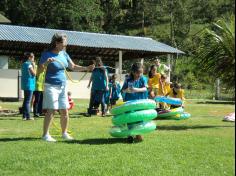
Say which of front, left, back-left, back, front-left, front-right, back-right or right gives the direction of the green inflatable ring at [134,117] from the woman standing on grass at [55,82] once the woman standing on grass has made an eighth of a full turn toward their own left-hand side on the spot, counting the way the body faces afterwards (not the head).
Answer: front

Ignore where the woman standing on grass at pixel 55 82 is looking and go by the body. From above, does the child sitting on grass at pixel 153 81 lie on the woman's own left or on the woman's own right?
on the woman's own left

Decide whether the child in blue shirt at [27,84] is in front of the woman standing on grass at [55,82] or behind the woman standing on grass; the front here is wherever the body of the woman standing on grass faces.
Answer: behind

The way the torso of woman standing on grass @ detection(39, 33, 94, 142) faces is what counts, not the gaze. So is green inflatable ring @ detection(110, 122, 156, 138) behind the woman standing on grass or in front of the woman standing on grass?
in front

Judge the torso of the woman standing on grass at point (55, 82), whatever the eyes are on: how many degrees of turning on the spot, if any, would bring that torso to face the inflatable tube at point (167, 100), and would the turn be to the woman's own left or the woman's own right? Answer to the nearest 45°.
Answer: approximately 90° to the woman's own left

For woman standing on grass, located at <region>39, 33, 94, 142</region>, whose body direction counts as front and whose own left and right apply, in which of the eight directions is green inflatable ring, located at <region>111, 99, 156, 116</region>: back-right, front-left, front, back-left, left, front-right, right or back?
front-left

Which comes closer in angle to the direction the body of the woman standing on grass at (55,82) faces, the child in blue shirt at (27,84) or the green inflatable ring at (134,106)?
the green inflatable ring

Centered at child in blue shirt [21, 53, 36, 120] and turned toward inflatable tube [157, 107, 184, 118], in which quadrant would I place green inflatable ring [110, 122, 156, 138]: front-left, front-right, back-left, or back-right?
front-right

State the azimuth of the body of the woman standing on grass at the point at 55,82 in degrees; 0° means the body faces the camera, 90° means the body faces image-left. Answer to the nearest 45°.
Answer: approximately 315°

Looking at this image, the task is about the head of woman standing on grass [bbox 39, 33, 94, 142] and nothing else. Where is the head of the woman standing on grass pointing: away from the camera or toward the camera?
toward the camera

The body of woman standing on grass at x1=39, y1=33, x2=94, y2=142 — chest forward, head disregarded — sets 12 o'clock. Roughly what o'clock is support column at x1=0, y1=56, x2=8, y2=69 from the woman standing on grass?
The support column is roughly at 7 o'clock from the woman standing on grass.
